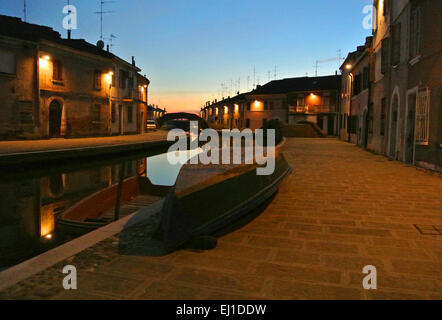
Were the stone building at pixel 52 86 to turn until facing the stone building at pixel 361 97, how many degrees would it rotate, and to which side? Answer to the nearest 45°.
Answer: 0° — it already faces it

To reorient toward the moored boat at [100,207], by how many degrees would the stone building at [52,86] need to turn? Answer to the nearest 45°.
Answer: approximately 45° to its right

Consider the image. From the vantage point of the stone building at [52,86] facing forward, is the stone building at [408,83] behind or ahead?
ahead

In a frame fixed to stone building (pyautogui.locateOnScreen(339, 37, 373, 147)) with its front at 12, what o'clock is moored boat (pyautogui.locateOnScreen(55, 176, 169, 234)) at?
The moored boat is roughly at 11 o'clock from the stone building.

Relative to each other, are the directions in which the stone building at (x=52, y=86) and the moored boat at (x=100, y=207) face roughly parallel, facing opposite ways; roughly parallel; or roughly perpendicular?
roughly perpendicular

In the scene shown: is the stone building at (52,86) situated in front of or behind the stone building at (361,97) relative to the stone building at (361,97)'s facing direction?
in front

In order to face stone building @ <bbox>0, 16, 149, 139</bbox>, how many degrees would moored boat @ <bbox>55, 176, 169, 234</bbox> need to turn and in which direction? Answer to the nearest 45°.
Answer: approximately 135° to its right

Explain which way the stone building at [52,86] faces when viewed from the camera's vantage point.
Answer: facing the viewer and to the right of the viewer
